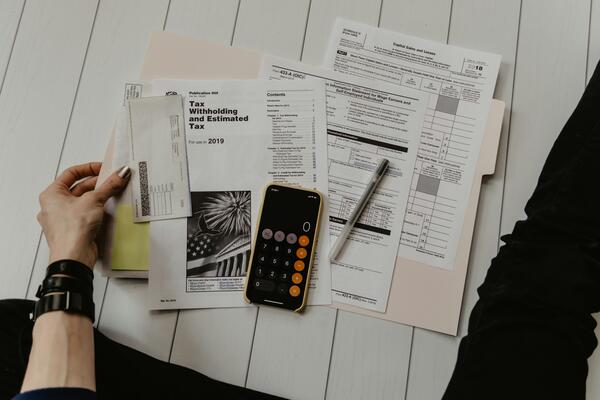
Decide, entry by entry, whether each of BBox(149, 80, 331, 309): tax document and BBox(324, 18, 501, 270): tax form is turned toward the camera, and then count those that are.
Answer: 2

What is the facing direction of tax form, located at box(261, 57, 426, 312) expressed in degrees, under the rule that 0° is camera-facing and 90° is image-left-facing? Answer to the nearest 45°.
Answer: approximately 0°
